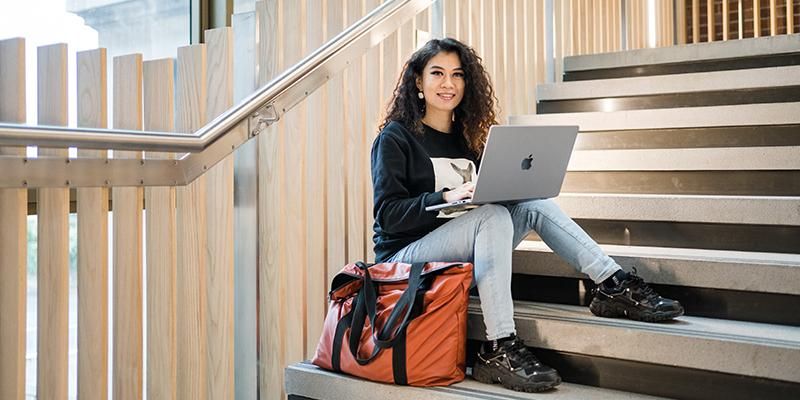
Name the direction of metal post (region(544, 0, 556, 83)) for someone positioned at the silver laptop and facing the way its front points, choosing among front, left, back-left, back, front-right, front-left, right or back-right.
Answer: front-right

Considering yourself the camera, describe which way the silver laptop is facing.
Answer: facing away from the viewer and to the left of the viewer

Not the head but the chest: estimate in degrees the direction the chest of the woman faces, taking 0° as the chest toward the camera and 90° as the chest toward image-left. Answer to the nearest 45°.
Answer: approximately 315°

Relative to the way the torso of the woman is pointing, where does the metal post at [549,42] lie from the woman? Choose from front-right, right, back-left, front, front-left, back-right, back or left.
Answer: back-left
